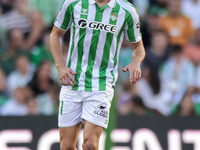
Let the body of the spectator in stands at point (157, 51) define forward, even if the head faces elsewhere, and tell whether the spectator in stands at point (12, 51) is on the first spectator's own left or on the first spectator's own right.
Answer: on the first spectator's own right

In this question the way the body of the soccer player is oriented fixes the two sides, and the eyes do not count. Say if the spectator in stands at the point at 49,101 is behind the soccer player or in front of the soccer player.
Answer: behind

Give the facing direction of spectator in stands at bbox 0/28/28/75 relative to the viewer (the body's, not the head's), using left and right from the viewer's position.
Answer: facing the viewer and to the right of the viewer

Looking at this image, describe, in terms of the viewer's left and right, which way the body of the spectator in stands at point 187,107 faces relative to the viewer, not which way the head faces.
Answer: facing the viewer

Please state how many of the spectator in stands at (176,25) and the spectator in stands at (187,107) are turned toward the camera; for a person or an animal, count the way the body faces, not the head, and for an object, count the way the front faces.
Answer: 2

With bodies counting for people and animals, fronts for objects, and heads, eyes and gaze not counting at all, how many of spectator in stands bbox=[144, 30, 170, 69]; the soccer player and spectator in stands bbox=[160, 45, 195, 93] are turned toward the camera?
3

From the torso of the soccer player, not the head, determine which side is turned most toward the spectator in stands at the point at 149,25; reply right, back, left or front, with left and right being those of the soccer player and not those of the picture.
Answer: back

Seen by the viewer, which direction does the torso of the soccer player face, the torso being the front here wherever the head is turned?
toward the camera

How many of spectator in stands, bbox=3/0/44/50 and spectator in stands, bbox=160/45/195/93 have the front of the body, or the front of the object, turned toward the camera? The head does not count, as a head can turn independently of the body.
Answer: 2
